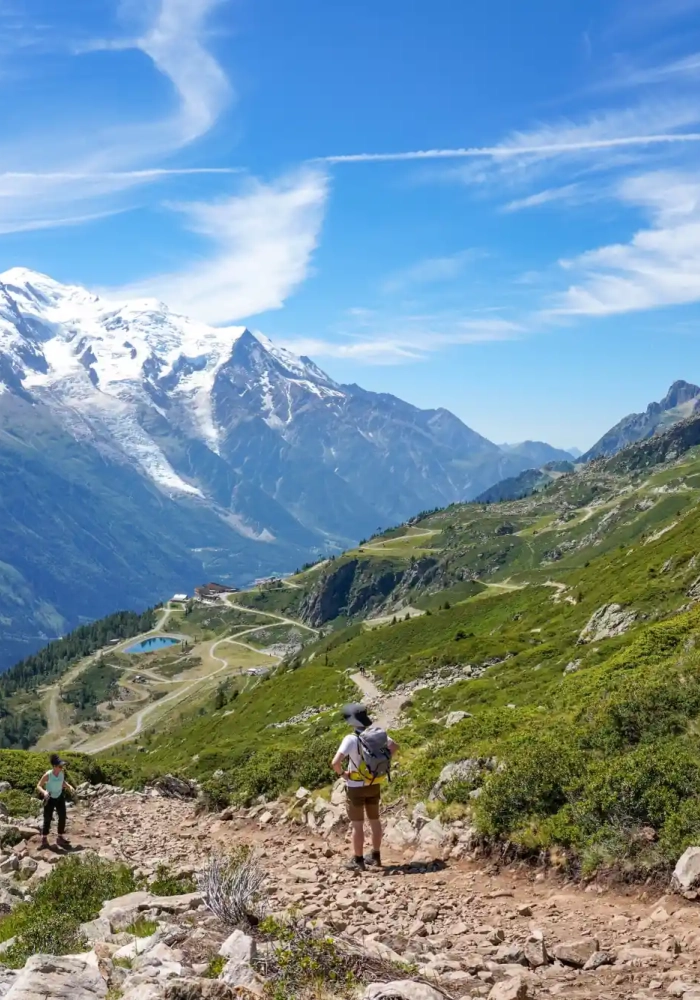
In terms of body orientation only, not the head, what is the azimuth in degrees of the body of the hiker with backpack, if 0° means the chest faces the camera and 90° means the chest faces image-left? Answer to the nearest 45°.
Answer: approximately 135°

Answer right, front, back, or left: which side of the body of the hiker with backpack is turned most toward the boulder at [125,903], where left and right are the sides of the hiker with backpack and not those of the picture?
left

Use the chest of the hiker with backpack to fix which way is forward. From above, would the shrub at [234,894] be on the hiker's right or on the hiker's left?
on the hiker's left

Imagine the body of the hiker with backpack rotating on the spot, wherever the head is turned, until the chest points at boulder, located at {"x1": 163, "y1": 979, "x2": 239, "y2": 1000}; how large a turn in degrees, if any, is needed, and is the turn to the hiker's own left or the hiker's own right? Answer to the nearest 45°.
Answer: approximately 135° to the hiker's own left

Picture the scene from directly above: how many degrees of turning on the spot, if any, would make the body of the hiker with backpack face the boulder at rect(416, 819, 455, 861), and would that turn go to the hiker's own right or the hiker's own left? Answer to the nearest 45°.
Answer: approximately 90° to the hiker's own right
